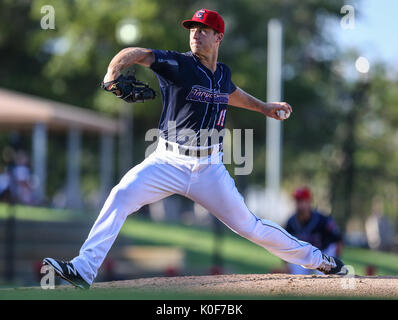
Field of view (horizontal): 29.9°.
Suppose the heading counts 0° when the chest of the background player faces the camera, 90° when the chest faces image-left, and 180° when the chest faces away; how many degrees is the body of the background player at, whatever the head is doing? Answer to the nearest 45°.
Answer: approximately 45°

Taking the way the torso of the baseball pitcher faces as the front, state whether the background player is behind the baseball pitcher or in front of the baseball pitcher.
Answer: behind

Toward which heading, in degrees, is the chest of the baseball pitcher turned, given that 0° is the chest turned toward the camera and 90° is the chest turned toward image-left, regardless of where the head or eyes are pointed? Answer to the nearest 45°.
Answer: approximately 0°
